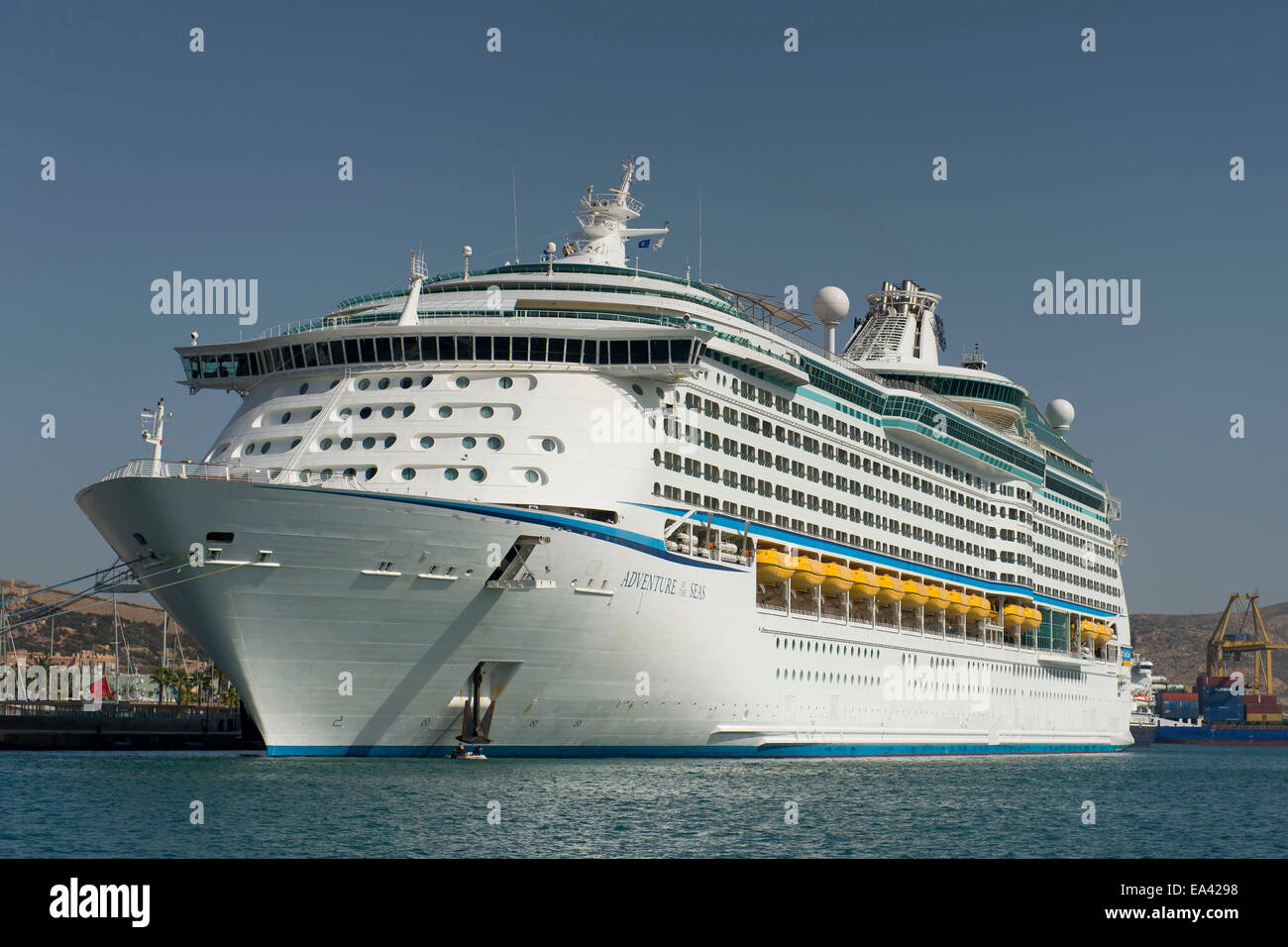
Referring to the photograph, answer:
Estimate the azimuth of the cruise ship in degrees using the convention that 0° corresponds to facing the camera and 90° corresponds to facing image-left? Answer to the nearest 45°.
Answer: approximately 45°
